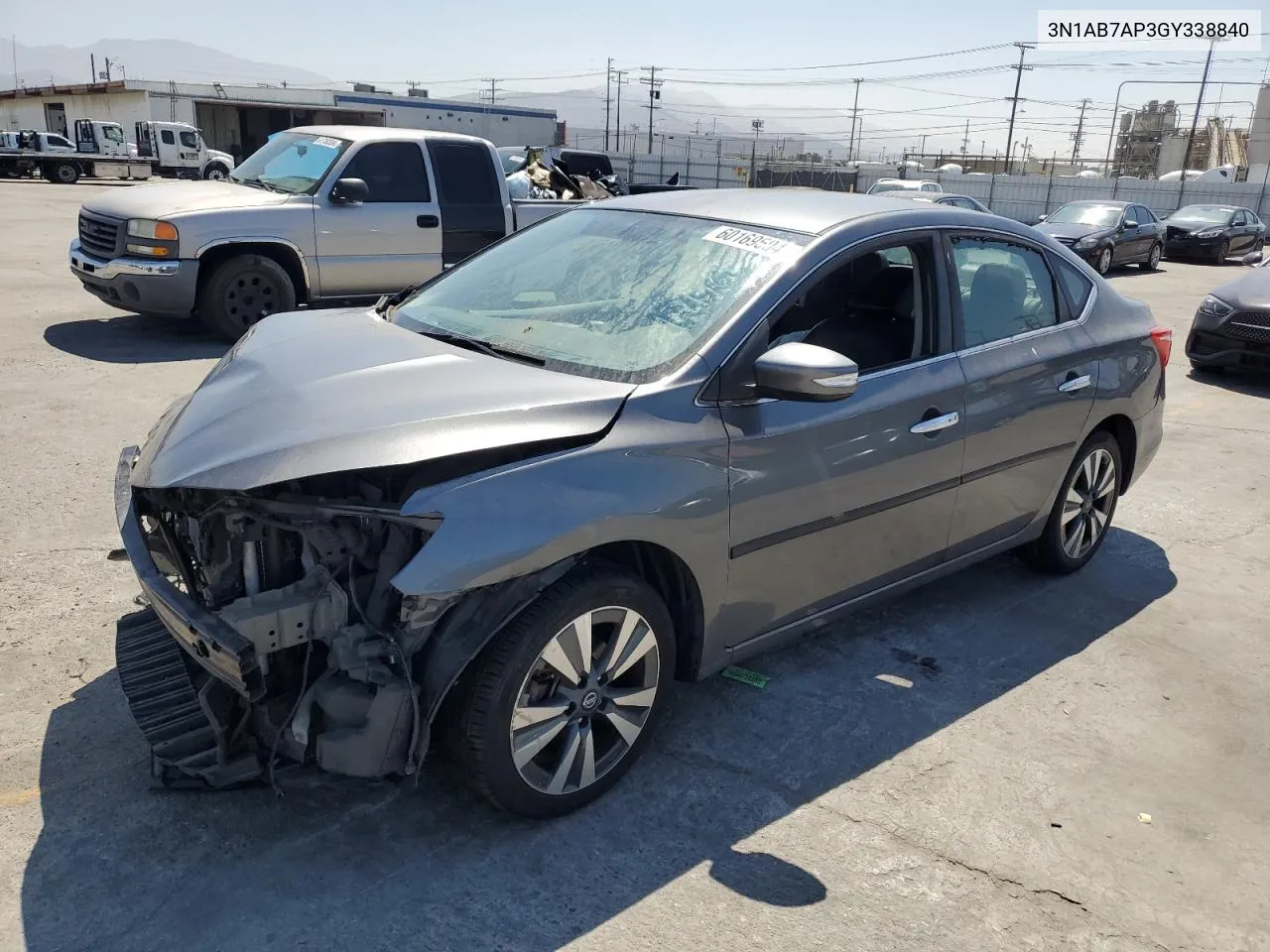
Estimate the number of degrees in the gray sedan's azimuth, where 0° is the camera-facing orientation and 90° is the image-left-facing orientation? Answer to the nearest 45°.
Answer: approximately 45°

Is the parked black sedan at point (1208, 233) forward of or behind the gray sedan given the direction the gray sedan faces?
behind

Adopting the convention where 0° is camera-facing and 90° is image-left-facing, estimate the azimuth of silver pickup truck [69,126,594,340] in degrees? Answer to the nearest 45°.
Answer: approximately 45°

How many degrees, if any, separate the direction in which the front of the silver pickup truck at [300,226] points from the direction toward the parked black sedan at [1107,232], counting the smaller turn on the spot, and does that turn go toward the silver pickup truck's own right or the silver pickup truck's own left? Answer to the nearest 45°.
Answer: approximately 180°

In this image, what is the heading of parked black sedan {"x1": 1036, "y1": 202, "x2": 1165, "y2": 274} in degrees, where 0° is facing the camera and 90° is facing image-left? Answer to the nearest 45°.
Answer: approximately 45°

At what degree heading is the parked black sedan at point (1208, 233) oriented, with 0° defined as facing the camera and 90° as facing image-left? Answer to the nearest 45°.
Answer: approximately 45°
